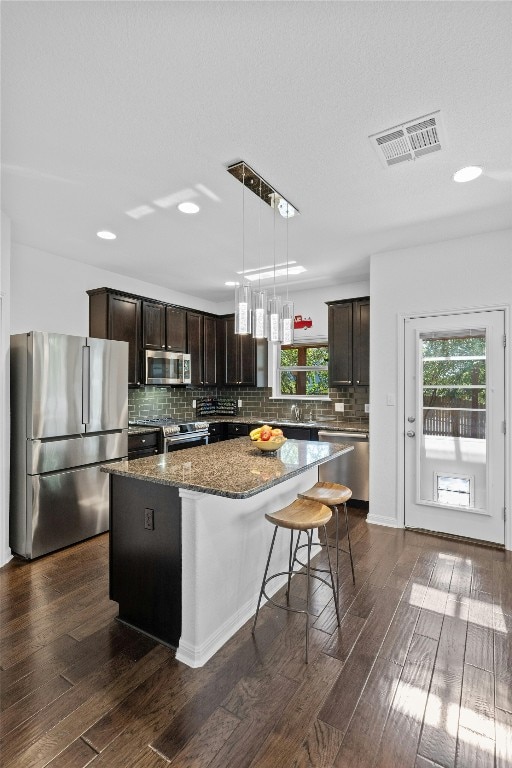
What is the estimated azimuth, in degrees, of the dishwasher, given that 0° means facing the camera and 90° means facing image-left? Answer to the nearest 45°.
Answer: approximately 45°

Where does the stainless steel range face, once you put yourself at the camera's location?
facing the viewer and to the right of the viewer

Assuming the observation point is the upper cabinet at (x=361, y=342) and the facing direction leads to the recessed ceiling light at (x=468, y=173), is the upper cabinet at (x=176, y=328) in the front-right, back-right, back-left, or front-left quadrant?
back-right

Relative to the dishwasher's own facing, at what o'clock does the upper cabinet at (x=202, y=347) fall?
The upper cabinet is roughly at 2 o'clock from the dishwasher.

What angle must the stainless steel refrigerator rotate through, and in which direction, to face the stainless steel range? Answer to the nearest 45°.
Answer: approximately 90° to its left

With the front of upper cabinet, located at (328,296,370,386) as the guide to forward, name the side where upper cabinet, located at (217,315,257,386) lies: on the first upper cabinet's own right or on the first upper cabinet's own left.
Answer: on the first upper cabinet's own right

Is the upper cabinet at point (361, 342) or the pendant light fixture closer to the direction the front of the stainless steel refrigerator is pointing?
the pendant light fixture

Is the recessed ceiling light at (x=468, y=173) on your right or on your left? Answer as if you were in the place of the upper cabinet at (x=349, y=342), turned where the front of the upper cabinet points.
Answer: on your left

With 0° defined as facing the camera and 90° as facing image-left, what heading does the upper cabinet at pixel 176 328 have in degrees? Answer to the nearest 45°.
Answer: approximately 315°

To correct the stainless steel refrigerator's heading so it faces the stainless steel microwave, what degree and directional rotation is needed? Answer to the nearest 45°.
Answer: approximately 90° to its left

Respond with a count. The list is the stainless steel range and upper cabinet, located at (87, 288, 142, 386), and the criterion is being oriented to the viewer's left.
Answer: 0

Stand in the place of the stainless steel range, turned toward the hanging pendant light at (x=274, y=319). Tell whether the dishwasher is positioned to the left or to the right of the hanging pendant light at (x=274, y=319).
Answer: left

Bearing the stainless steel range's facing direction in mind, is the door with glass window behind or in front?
in front

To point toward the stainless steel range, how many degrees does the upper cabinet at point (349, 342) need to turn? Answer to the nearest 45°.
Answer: approximately 45° to its right

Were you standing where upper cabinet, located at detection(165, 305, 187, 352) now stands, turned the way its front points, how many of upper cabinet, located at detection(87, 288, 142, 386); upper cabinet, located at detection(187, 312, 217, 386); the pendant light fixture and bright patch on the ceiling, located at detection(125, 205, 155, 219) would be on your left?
1

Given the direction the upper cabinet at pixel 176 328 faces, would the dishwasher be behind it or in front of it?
in front

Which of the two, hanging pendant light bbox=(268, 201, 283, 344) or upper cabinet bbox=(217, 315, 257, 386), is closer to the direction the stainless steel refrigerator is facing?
the hanging pendant light

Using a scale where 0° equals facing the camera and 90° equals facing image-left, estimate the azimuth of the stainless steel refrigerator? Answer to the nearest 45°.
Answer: approximately 315°
